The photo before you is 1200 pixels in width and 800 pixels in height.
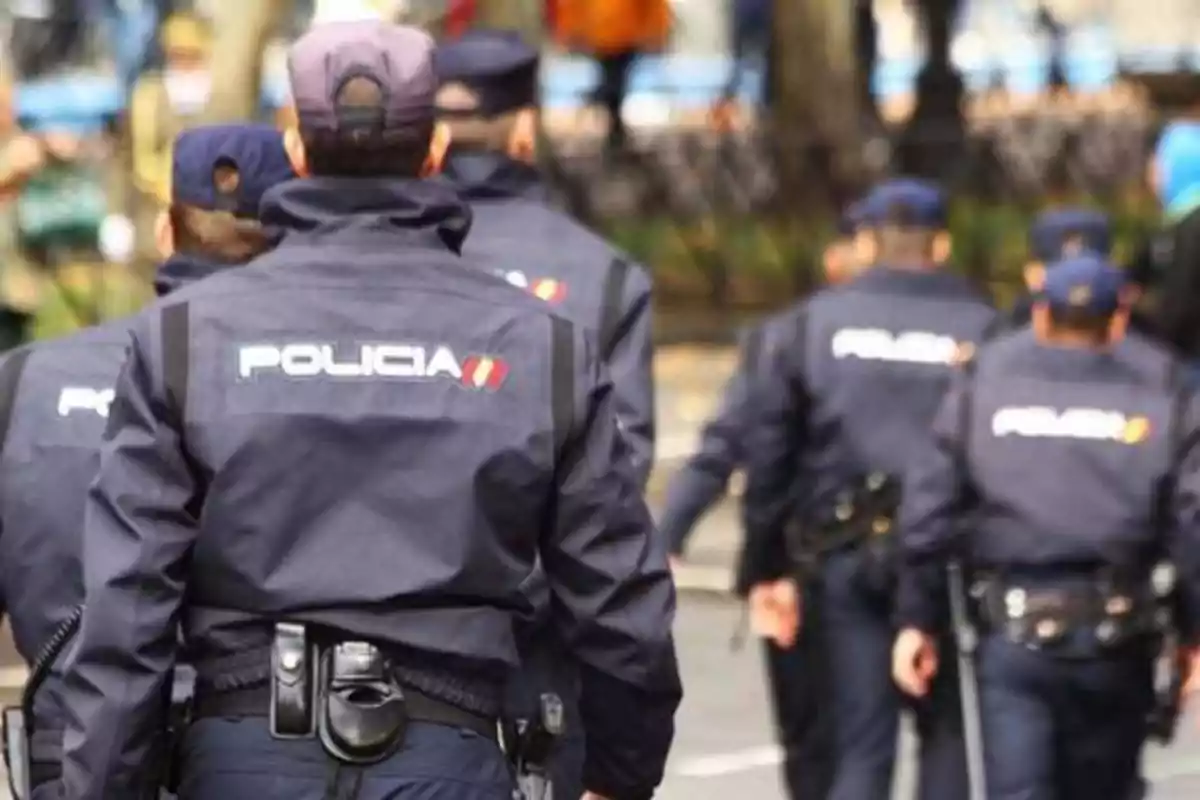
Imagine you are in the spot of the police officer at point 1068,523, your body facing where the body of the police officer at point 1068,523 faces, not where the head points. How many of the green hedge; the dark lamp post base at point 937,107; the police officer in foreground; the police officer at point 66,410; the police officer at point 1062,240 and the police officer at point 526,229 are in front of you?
3

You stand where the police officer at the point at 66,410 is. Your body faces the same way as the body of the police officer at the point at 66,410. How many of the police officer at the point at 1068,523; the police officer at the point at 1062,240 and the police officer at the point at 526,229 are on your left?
0

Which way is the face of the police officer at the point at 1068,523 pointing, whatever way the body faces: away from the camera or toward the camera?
away from the camera

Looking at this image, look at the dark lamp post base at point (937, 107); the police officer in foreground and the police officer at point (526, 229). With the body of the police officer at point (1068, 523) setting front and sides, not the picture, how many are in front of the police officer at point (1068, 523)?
1

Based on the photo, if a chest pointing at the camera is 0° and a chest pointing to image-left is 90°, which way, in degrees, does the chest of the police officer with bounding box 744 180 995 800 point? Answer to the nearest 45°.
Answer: approximately 180°

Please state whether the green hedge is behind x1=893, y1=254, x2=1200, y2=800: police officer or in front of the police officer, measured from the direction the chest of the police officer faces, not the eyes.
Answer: in front

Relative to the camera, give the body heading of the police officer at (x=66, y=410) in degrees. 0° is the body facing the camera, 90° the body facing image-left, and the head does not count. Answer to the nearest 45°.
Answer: approximately 180°

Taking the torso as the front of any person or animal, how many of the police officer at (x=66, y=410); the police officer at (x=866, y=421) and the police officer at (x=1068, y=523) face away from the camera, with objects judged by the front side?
3

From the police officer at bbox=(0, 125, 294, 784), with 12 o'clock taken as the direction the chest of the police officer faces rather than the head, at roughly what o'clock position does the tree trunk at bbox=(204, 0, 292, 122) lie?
The tree trunk is roughly at 12 o'clock from the police officer.

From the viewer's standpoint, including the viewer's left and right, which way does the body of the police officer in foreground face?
facing away from the viewer

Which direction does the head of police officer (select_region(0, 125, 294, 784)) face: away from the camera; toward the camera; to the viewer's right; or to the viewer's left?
away from the camera

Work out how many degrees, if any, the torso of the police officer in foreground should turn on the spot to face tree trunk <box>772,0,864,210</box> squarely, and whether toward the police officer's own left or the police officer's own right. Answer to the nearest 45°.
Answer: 0° — they already face it

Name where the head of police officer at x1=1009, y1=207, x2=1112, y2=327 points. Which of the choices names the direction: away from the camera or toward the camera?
away from the camera

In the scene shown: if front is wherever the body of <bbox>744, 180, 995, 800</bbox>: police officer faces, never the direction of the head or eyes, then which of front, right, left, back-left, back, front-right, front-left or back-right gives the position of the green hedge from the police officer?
front

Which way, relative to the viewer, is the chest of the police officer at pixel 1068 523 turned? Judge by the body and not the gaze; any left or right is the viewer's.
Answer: facing away from the viewer

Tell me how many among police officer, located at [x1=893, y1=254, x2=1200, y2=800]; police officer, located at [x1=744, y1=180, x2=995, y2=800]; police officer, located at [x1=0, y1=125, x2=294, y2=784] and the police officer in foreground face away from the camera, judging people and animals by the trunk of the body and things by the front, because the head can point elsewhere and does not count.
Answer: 4
